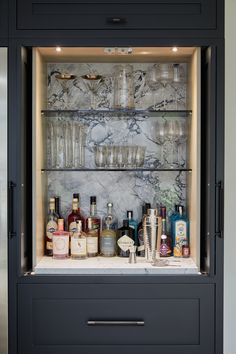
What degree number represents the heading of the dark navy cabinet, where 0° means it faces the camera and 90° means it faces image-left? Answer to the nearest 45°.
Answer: approximately 0°
